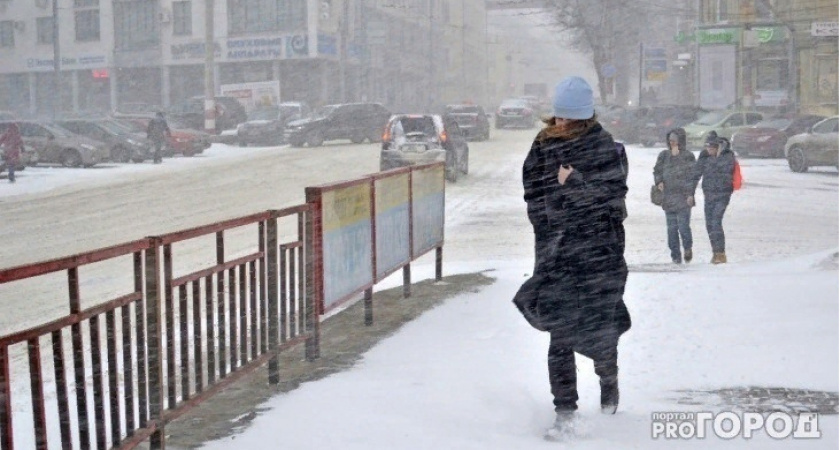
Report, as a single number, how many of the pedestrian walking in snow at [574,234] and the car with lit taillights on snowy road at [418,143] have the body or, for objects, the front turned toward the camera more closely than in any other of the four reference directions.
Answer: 1

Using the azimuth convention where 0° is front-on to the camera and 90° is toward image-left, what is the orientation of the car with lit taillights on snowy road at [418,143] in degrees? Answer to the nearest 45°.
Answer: approximately 225°

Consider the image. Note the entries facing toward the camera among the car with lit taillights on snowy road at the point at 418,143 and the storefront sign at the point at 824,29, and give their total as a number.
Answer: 1

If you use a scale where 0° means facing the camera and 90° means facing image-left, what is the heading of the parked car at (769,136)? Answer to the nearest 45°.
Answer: approximately 45°

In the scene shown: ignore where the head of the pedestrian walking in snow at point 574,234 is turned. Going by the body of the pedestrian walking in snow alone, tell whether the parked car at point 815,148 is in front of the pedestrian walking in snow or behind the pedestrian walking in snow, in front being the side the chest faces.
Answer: behind

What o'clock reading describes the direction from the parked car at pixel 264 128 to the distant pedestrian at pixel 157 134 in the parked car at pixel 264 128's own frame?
The distant pedestrian is roughly at 11 o'clock from the parked car.
